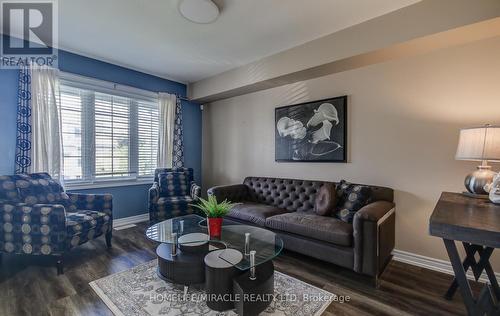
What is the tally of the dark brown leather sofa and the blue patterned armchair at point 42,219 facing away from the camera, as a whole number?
0

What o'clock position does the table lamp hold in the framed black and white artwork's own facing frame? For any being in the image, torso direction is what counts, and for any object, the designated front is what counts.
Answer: The table lamp is roughly at 9 o'clock from the framed black and white artwork.

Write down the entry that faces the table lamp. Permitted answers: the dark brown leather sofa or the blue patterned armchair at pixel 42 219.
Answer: the blue patterned armchair

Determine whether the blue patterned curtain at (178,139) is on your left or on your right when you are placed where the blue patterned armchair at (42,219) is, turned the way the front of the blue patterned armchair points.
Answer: on your left

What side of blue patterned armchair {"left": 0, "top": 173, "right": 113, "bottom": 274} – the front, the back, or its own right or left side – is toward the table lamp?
front

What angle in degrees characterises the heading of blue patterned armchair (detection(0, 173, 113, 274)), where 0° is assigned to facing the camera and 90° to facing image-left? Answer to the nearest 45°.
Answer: approximately 315°

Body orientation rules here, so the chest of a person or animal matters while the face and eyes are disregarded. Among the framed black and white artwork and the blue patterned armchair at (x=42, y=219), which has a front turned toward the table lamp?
the blue patterned armchair

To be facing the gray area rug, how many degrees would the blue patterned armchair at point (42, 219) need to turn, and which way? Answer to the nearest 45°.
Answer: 0° — it already faces it

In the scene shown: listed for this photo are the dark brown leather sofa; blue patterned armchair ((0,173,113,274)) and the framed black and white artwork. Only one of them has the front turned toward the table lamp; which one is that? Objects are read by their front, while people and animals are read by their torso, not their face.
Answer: the blue patterned armchair

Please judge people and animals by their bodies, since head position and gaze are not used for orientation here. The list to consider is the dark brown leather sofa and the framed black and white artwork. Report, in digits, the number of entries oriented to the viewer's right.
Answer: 0

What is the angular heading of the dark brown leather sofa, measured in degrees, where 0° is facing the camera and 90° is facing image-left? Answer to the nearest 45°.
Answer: approximately 45°

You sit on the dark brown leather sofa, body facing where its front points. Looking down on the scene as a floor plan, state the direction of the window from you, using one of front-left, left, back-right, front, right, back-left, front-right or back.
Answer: front-right

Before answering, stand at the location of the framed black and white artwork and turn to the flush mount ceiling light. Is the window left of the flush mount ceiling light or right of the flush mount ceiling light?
right
